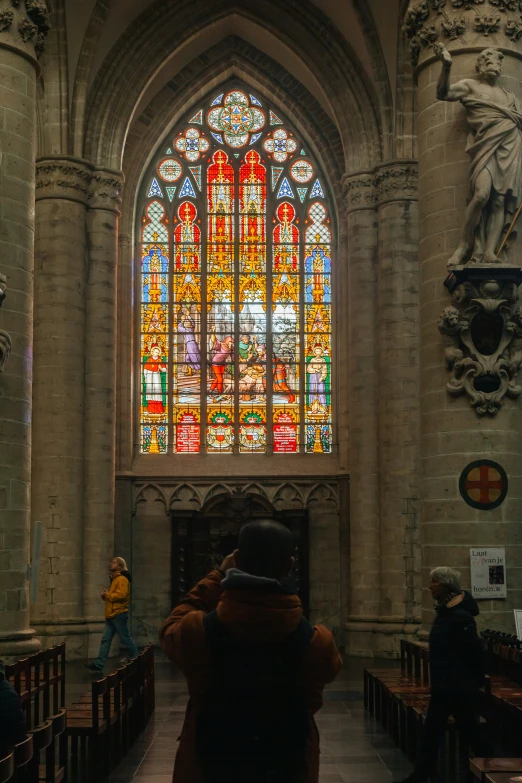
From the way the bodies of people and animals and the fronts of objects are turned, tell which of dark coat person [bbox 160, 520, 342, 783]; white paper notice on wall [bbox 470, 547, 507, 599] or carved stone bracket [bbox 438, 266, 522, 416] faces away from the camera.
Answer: the dark coat person

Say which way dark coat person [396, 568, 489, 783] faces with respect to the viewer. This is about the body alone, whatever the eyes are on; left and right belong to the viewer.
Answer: facing to the left of the viewer

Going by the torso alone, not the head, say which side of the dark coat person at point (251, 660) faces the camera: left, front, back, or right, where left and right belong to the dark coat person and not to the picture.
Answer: back

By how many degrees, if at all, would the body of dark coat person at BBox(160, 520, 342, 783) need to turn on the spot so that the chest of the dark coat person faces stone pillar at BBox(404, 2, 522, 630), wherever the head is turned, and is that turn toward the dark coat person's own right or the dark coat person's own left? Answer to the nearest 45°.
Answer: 0° — they already face it

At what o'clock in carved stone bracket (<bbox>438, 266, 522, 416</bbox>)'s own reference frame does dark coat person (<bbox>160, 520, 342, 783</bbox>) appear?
The dark coat person is roughly at 12 o'clock from the carved stone bracket.

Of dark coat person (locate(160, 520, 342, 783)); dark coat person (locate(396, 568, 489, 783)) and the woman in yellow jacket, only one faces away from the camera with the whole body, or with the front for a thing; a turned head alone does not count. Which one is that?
dark coat person (locate(160, 520, 342, 783))

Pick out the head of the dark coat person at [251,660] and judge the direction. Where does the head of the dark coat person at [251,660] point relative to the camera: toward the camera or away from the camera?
away from the camera

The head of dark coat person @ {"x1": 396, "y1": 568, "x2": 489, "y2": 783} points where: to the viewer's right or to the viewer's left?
to the viewer's left

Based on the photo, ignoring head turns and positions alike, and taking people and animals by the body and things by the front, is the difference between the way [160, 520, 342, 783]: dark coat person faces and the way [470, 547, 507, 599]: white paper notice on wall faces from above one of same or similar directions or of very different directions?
very different directions

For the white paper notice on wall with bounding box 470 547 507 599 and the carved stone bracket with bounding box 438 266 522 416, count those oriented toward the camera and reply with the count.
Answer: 2
